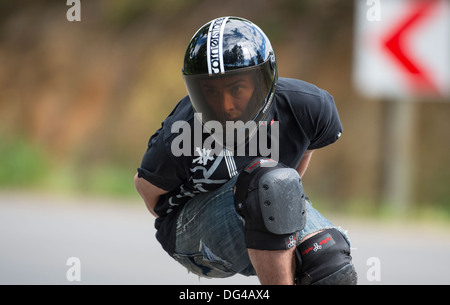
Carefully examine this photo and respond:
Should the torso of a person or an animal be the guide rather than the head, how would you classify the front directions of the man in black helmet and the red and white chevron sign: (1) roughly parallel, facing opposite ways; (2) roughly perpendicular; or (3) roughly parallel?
roughly parallel

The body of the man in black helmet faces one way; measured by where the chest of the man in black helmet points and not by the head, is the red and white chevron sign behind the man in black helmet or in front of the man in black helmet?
behind

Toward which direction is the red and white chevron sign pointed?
toward the camera

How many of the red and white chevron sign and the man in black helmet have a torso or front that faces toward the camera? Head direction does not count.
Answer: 2

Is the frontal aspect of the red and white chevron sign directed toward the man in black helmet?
yes

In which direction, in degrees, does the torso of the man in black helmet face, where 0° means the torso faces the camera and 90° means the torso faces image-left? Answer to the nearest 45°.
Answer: approximately 0°
